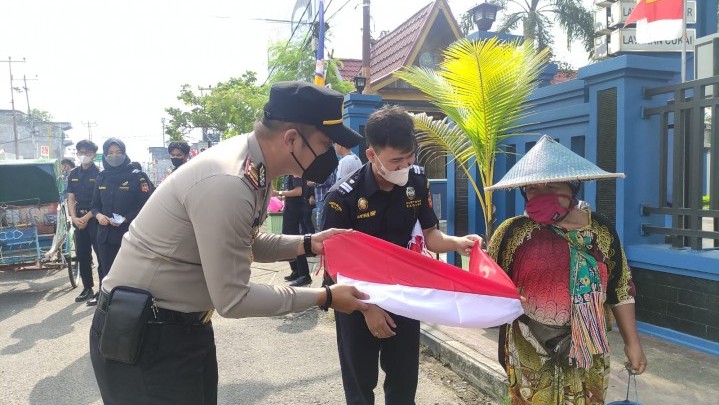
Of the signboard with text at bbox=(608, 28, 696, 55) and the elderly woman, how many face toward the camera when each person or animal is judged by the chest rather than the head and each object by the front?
2

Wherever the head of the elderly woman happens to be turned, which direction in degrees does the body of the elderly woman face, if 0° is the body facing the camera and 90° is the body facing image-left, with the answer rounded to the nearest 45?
approximately 0°

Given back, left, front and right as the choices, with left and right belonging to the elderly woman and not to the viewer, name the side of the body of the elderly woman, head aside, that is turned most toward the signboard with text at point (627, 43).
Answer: back
